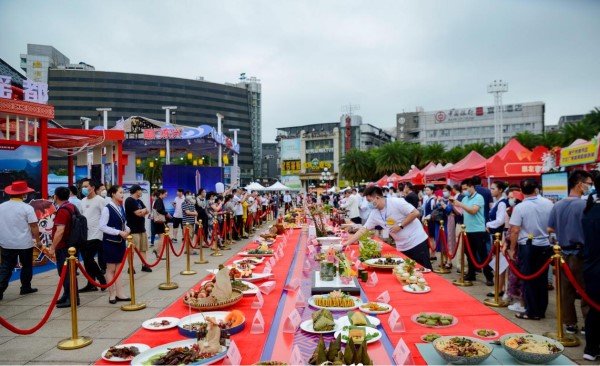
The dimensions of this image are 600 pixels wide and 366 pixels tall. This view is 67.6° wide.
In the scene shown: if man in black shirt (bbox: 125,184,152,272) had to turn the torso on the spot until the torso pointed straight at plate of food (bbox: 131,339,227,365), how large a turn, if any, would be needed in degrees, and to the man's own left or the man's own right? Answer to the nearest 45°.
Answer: approximately 45° to the man's own right

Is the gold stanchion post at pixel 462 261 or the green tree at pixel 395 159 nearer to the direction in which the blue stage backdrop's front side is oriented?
the gold stanchion post

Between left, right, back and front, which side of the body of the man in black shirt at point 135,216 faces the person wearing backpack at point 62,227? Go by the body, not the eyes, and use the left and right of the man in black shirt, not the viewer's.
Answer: right

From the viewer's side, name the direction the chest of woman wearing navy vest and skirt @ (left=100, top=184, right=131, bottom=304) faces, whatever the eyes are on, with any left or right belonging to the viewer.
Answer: facing the viewer and to the right of the viewer

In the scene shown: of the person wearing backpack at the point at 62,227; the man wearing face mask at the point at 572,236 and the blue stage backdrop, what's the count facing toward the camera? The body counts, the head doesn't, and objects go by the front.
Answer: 1
